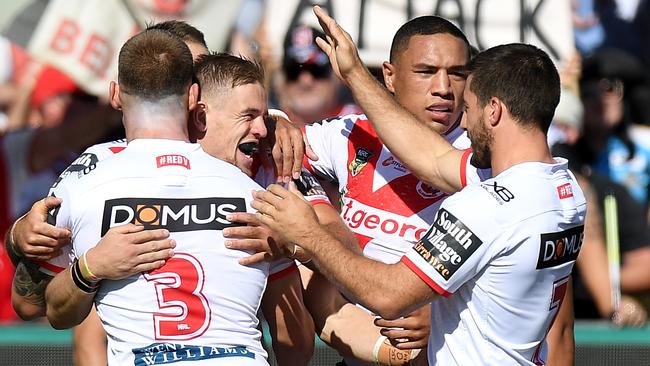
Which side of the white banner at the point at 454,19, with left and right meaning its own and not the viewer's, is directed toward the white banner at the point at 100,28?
right

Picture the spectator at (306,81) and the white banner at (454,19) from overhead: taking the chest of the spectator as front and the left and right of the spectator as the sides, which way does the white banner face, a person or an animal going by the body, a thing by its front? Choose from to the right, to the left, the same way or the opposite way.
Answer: the same way

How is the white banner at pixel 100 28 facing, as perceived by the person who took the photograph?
facing the viewer

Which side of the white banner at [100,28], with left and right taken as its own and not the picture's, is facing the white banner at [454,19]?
left

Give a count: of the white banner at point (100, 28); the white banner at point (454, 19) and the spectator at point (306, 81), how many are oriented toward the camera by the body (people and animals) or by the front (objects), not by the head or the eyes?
3

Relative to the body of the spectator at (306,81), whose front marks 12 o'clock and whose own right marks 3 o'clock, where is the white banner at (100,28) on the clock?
The white banner is roughly at 3 o'clock from the spectator.

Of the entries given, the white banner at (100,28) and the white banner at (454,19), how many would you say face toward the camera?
2

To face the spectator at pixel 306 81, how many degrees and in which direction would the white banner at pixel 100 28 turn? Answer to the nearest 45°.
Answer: approximately 90° to its left

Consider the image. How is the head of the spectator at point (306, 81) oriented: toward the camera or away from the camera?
toward the camera

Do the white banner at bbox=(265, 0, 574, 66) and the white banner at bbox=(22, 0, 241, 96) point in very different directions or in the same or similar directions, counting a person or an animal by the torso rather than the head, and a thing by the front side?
same or similar directions

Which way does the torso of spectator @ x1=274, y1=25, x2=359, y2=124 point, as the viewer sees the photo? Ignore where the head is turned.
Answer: toward the camera
